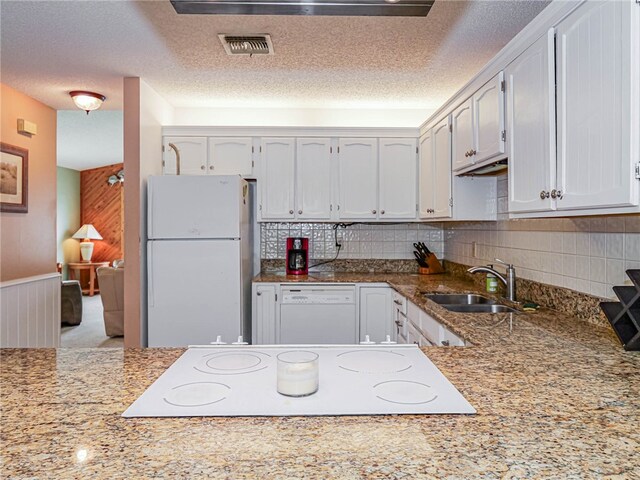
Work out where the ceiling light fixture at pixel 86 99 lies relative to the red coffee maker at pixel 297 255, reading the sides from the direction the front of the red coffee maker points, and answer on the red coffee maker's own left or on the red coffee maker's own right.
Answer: on the red coffee maker's own right

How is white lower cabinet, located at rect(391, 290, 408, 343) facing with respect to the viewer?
to the viewer's left

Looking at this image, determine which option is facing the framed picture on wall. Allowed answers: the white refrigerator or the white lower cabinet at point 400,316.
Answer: the white lower cabinet

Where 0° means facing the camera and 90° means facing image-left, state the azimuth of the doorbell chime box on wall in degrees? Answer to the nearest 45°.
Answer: approximately 315°

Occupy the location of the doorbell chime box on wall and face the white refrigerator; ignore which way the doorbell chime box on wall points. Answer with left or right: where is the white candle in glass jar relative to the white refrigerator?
right

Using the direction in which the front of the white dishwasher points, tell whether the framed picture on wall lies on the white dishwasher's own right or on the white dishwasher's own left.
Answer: on the white dishwasher's own right

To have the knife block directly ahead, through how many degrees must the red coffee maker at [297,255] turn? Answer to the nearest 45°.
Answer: approximately 90° to its left

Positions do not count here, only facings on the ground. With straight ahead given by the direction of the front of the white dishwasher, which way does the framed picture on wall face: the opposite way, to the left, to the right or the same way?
to the left

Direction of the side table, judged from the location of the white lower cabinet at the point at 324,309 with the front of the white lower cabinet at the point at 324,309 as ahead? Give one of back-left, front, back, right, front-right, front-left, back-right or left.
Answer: back-right
